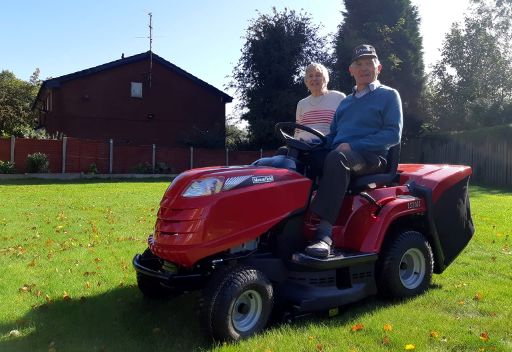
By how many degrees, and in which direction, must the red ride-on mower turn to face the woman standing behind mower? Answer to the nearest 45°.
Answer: approximately 135° to its right

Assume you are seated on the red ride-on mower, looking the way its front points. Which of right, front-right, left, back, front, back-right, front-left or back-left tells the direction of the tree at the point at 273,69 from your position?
back-right

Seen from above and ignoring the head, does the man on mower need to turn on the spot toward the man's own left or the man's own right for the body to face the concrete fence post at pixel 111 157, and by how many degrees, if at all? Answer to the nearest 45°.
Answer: approximately 90° to the man's own right

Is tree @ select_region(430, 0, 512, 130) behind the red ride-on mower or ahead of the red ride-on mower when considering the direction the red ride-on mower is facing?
behind

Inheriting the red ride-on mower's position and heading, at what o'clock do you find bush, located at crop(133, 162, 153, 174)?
The bush is roughly at 4 o'clock from the red ride-on mower.

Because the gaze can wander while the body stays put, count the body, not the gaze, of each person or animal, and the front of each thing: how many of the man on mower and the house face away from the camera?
0

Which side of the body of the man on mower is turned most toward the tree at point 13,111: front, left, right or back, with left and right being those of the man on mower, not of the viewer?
right

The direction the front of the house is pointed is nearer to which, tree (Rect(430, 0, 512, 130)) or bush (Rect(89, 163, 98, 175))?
the bush

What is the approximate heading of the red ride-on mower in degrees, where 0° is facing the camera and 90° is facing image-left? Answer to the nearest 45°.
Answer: approximately 45°
